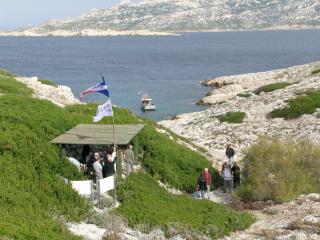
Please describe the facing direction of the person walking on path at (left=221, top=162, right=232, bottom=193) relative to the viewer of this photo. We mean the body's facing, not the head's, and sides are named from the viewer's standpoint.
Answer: facing the viewer

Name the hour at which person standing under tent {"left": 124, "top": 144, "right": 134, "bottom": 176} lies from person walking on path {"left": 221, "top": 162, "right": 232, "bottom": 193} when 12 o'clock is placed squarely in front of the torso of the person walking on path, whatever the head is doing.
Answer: The person standing under tent is roughly at 2 o'clock from the person walking on path.

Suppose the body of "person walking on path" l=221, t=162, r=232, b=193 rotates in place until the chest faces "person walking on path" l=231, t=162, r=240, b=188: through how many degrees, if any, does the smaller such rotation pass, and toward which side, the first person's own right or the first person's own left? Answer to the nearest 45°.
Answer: approximately 135° to the first person's own left

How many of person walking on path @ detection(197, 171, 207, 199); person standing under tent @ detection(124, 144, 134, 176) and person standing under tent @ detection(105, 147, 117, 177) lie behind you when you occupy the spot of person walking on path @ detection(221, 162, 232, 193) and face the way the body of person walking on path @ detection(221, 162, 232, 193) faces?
0

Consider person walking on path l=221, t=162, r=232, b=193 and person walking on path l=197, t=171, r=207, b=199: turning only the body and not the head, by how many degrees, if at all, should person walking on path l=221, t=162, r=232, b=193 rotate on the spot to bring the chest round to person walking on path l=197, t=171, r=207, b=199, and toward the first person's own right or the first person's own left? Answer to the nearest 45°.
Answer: approximately 45° to the first person's own right

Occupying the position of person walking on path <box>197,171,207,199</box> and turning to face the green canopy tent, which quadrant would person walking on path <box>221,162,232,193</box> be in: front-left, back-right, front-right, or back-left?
back-right

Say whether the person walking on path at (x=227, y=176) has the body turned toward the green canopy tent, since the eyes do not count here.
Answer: no

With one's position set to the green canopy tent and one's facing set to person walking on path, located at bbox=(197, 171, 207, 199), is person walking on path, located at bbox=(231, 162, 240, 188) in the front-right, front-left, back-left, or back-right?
front-left
